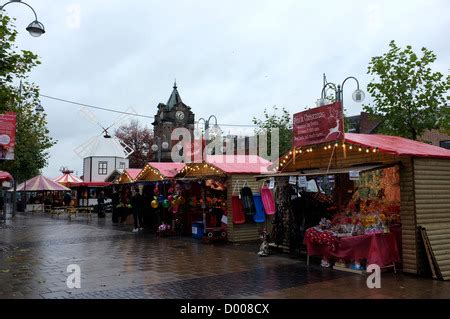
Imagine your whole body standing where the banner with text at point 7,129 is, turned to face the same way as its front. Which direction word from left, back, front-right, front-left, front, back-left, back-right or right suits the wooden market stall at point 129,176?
back-left

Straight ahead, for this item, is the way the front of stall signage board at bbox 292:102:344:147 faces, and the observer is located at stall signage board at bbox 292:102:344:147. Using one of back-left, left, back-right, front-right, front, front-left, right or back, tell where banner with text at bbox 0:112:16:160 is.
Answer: front-right

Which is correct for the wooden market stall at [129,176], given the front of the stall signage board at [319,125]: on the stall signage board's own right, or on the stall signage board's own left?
on the stall signage board's own right

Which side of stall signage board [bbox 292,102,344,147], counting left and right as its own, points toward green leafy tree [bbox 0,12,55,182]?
right

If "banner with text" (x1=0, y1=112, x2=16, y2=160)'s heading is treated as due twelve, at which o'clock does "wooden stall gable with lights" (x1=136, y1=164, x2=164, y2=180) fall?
The wooden stall gable with lights is roughly at 8 o'clock from the banner with text.
